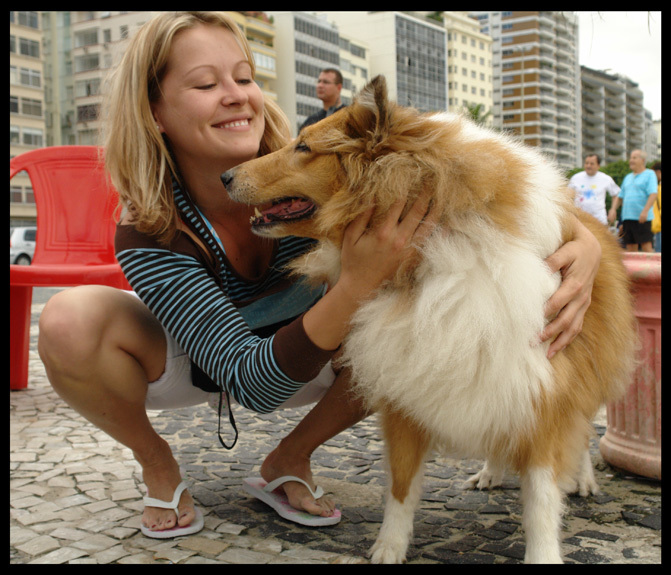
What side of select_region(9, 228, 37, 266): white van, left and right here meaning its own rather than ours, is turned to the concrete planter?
right

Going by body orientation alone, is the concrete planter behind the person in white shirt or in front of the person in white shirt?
in front

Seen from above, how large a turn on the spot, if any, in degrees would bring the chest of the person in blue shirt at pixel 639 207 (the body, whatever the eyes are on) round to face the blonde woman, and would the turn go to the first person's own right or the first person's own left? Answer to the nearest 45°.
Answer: approximately 45° to the first person's own left

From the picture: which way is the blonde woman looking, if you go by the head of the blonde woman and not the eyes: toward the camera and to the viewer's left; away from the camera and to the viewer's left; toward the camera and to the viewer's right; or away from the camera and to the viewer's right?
toward the camera and to the viewer's right

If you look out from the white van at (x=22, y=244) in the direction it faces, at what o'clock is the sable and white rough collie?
The sable and white rough collie is roughly at 3 o'clock from the white van.

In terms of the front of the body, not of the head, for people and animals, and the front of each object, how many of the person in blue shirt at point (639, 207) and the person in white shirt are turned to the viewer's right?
0

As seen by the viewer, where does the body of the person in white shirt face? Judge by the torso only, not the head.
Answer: toward the camera

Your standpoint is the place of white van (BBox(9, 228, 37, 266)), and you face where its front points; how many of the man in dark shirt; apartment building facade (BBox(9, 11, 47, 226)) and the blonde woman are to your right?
2

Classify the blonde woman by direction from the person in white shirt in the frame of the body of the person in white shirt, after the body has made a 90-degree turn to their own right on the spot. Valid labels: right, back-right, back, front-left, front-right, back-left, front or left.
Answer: left

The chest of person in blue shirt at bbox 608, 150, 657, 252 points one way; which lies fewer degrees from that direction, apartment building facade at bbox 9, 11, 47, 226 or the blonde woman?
the blonde woman

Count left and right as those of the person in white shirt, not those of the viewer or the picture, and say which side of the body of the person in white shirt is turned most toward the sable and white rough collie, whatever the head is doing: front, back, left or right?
front
